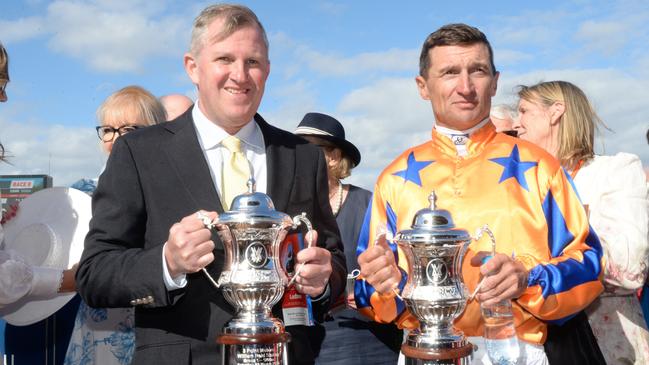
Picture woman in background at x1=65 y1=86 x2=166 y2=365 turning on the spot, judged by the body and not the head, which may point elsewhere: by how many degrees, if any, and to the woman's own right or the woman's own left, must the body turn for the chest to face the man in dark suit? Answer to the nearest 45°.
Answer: approximately 45° to the woman's own left

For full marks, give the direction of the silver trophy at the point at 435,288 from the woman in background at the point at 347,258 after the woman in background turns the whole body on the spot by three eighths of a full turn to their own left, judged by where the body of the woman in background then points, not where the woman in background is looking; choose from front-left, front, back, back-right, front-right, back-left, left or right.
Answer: right

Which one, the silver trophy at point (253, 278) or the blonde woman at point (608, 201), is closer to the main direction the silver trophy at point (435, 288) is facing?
the silver trophy

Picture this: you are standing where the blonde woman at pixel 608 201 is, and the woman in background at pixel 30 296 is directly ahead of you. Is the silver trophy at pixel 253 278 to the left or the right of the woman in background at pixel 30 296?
left

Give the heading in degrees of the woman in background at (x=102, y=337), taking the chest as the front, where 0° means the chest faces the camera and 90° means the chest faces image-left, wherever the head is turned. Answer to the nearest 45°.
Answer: approximately 45°

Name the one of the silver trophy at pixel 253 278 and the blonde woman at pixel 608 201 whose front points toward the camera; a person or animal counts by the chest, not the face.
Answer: the silver trophy

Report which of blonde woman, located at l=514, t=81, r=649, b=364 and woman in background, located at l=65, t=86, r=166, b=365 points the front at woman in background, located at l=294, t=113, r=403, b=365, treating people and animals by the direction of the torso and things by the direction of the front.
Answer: the blonde woman

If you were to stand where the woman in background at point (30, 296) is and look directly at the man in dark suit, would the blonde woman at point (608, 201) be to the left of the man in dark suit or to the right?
left

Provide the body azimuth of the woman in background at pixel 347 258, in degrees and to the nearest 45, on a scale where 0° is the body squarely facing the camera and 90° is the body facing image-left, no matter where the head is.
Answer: approximately 45°

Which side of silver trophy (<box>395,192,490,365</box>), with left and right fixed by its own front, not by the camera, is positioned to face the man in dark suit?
right

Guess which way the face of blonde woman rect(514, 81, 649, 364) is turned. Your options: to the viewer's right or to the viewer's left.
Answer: to the viewer's left

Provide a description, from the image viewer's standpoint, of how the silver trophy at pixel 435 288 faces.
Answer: facing the viewer

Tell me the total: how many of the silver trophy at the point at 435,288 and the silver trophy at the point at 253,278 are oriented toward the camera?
2

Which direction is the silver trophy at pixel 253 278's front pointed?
toward the camera

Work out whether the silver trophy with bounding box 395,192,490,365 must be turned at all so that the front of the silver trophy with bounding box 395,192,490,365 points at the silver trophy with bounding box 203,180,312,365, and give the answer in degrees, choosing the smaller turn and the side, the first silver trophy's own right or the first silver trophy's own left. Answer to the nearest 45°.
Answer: approximately 90° to the first silver trophy's own right
